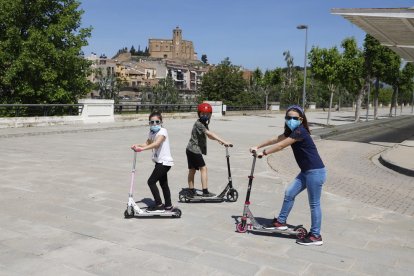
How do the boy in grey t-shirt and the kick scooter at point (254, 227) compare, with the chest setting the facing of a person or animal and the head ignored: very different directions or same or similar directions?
very different directions

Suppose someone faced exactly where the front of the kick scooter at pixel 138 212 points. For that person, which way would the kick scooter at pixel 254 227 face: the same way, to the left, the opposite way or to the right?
the same way

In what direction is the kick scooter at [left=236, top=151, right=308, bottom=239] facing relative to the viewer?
to the viewer's left

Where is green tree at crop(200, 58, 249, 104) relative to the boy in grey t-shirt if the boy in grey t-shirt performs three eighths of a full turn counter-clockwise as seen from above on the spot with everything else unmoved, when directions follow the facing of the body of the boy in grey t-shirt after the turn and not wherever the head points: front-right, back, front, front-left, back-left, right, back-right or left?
front-right

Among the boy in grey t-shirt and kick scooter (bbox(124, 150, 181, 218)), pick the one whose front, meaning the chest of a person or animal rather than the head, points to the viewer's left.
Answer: the kick scooter

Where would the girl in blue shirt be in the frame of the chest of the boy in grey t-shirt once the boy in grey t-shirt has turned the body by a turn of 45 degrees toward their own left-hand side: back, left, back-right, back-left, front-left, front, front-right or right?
right

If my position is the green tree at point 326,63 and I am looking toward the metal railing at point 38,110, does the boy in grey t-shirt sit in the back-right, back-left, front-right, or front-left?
front-left

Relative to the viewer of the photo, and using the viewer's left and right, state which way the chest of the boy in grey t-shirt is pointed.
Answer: facing to the right of the viewer

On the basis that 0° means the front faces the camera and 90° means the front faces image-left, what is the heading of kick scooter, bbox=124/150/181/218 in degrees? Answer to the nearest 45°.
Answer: approximately 90°

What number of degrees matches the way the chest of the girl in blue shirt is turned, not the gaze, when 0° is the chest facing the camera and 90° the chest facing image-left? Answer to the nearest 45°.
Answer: approximately 90°

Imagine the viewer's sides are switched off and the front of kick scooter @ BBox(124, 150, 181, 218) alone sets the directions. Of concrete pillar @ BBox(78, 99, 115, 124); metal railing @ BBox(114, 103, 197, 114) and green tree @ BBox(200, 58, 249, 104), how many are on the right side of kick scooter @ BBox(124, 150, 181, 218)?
3

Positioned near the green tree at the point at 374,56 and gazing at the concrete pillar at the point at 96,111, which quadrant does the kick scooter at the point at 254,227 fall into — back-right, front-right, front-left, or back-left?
front-left

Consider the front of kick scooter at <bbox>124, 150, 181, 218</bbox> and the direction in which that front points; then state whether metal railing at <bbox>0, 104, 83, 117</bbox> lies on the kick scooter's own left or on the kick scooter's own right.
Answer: on the kick scooter's own right

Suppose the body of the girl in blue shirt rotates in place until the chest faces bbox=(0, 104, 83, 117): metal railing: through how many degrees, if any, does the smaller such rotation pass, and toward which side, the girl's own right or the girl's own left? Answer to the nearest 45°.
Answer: approximately 45° to the girl's own right

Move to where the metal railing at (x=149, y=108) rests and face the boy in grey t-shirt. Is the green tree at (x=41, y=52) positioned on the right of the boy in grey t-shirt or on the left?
right

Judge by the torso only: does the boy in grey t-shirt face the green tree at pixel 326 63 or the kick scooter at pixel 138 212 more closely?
the green tree
